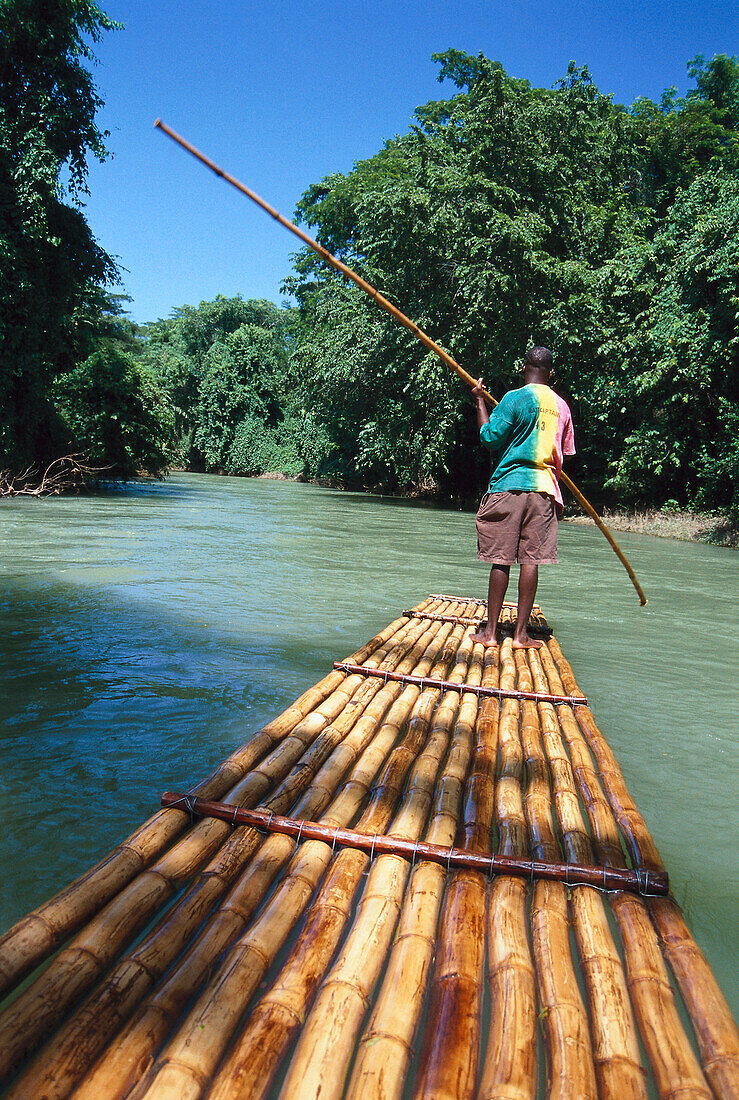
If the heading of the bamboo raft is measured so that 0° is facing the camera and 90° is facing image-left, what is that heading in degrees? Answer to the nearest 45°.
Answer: approximately 180°

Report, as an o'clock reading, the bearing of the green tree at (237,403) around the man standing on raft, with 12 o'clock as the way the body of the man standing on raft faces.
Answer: The green tree is roughly at 11 o'clock from the man standing on raft.

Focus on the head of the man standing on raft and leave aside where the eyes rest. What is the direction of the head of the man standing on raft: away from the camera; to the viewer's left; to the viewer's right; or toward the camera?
away from the camera

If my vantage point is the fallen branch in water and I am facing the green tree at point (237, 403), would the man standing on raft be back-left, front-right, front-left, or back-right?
back-right

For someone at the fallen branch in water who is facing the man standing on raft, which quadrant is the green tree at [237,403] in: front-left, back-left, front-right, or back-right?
back-left

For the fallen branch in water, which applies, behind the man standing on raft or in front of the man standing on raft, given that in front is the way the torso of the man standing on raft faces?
in front

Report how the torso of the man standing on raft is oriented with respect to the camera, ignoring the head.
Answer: away from the camera

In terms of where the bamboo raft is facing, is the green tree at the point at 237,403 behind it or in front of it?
in front
